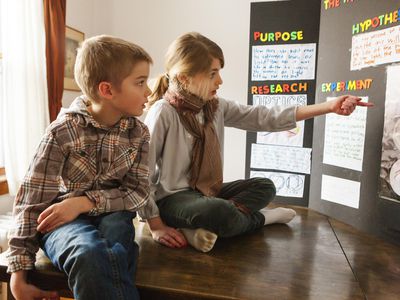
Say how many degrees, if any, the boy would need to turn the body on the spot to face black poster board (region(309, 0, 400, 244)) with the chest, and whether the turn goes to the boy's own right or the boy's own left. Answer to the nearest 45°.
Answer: approximately 45° to the boy's own left

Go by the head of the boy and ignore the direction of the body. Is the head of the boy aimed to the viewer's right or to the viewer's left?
to the viewer's right

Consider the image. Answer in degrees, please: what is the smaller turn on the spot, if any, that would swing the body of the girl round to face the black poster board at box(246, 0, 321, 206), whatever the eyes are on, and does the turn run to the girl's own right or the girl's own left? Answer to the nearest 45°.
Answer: approximately 90° to the girl's own left

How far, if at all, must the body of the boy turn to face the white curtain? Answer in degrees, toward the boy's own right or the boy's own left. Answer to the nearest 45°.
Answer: approximately 135° to the boy's own left

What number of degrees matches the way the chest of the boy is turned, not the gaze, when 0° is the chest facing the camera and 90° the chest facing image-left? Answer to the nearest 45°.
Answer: approximately 315°

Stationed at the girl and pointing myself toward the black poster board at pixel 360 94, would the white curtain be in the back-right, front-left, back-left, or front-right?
back-left

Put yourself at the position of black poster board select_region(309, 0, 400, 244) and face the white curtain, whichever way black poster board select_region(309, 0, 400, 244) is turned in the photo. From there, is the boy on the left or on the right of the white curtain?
left

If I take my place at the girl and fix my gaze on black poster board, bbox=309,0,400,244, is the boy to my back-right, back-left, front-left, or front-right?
back-right

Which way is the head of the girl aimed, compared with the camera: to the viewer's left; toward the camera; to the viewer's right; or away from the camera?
to the viewer's right
